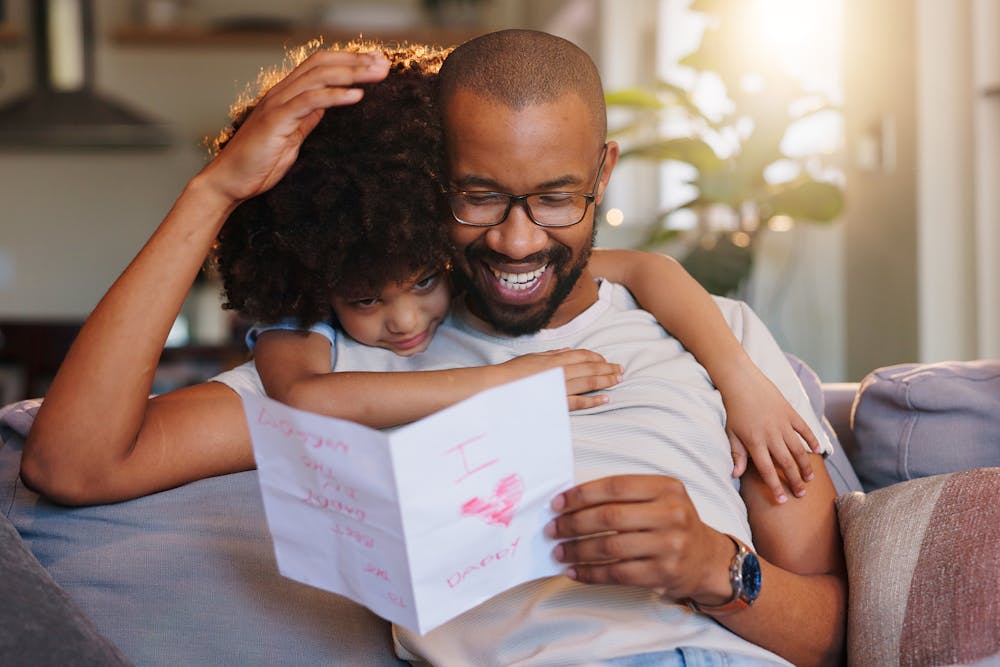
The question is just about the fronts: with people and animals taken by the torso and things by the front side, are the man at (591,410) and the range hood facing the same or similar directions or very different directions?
same or similar directions

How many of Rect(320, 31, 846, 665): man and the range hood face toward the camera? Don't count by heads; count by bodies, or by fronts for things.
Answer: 2

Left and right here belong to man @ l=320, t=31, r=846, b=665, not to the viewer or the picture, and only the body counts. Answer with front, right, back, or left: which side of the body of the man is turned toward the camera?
front

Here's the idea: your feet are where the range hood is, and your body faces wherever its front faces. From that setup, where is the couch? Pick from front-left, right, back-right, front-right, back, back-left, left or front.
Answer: front

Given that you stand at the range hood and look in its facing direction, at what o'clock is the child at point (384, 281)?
The child is roughly at 12 o'clock from the range hood.

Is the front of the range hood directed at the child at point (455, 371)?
yes

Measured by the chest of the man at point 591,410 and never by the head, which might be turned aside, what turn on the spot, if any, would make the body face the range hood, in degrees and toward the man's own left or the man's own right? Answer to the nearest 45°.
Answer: approximately 135° to the man's own right

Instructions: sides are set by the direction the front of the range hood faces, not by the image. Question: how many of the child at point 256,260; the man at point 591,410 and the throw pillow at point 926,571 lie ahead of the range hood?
3

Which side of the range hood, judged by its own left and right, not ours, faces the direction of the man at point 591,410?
front

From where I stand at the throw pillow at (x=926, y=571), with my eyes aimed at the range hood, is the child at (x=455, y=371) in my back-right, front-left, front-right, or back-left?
front-left

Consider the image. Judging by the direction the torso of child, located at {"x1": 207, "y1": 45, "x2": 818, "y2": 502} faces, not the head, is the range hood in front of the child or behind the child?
behind

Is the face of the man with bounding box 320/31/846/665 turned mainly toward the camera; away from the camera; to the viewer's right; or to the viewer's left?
toward the camera

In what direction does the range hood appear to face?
toward the camera

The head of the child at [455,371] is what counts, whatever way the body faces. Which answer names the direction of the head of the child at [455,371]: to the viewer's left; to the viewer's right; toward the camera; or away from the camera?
toward the camera
